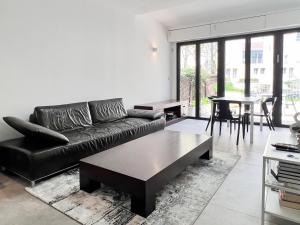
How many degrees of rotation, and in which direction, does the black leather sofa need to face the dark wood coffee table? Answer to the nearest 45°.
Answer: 0° — it already faces it

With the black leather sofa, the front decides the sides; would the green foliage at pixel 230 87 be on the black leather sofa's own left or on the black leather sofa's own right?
on the black leather sofa's own left

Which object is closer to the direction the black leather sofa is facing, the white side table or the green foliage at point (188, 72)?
the white side table

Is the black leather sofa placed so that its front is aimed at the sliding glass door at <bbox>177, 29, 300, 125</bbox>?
no

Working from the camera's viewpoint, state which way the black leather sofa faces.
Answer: facing the viewer and to the right of the viewer

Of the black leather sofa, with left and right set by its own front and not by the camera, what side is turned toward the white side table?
front

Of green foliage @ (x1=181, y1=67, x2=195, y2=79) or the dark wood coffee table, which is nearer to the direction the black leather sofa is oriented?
the dark wood coffee table

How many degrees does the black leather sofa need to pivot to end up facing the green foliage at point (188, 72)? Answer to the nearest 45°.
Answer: approximately 90° to its left
